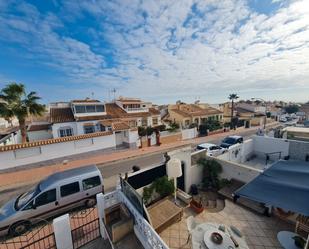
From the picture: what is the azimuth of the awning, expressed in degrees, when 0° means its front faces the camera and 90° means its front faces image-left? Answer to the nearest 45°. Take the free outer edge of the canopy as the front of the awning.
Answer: approximately 45°

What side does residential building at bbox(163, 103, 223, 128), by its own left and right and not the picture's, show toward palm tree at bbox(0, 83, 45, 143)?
right

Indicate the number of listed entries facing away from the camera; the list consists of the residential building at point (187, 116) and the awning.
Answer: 0

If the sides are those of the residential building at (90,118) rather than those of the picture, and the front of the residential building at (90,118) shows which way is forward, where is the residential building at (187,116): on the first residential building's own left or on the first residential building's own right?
on the first residential building's own left

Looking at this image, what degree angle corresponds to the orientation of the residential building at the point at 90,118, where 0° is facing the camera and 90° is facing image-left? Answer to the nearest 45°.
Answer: approximately 315°

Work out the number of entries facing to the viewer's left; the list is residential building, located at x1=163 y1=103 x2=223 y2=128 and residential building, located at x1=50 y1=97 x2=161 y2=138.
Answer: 0

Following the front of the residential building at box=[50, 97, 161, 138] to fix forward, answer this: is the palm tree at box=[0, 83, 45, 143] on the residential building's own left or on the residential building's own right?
on the residential building's own right

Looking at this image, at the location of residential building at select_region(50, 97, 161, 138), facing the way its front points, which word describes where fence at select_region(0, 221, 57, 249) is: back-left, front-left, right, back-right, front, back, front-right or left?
front-right

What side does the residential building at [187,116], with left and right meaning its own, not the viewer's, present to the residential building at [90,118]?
right

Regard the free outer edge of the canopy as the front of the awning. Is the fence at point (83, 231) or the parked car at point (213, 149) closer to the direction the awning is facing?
the fence

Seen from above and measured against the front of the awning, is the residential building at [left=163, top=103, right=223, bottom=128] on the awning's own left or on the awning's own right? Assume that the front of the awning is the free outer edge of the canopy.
on the awning's own right

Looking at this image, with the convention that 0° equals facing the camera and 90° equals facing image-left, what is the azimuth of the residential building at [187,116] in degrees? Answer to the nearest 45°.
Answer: approximately 315°
